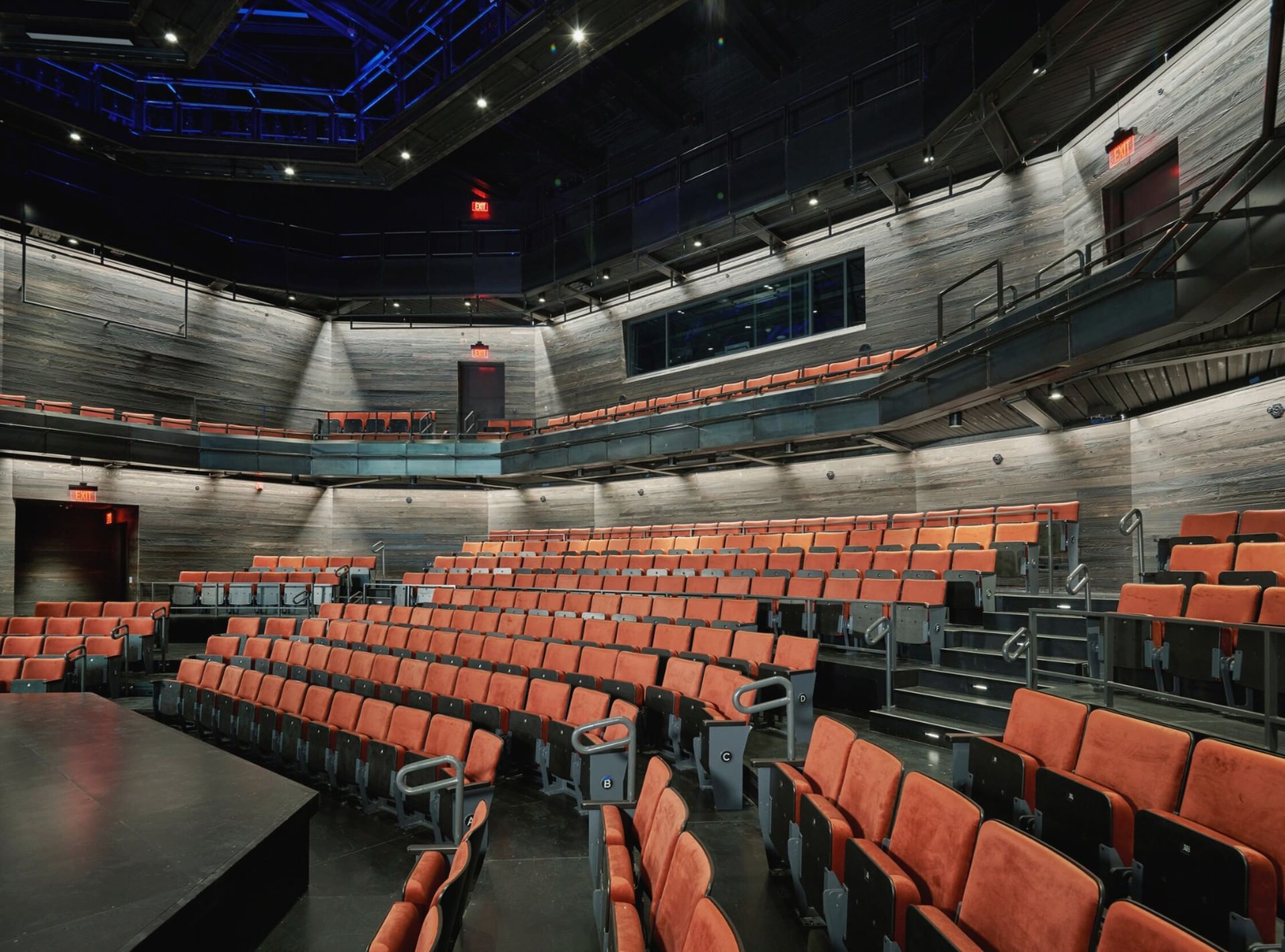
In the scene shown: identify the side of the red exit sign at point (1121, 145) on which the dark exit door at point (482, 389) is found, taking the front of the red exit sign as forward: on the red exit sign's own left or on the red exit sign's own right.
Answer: on the red exit sign's own right

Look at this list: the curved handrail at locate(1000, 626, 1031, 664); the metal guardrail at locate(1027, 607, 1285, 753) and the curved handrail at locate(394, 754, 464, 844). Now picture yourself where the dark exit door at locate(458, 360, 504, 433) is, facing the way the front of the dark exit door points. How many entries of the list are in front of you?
3

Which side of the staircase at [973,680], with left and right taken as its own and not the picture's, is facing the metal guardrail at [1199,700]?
left

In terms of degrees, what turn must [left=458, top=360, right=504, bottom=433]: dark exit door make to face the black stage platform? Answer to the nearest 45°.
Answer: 0° — it already faces it

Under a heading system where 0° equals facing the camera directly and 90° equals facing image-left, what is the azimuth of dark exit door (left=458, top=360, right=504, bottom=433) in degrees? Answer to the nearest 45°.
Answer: approximately 0°

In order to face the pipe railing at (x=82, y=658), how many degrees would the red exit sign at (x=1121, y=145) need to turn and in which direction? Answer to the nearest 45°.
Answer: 0° — it already faces it

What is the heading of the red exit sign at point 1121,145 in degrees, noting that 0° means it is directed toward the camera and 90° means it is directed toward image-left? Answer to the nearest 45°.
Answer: approximately 45°

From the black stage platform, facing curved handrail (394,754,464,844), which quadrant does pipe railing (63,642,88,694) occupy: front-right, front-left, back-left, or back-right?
back-left

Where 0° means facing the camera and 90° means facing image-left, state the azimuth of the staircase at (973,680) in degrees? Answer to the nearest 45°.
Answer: approximately 45°

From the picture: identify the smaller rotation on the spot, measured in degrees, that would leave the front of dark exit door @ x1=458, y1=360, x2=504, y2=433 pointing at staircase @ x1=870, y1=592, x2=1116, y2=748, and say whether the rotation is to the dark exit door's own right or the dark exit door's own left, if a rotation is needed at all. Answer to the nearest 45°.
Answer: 0° — it already faces it
